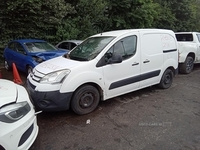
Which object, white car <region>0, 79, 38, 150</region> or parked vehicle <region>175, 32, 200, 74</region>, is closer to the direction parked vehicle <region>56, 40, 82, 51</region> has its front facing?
the white car
